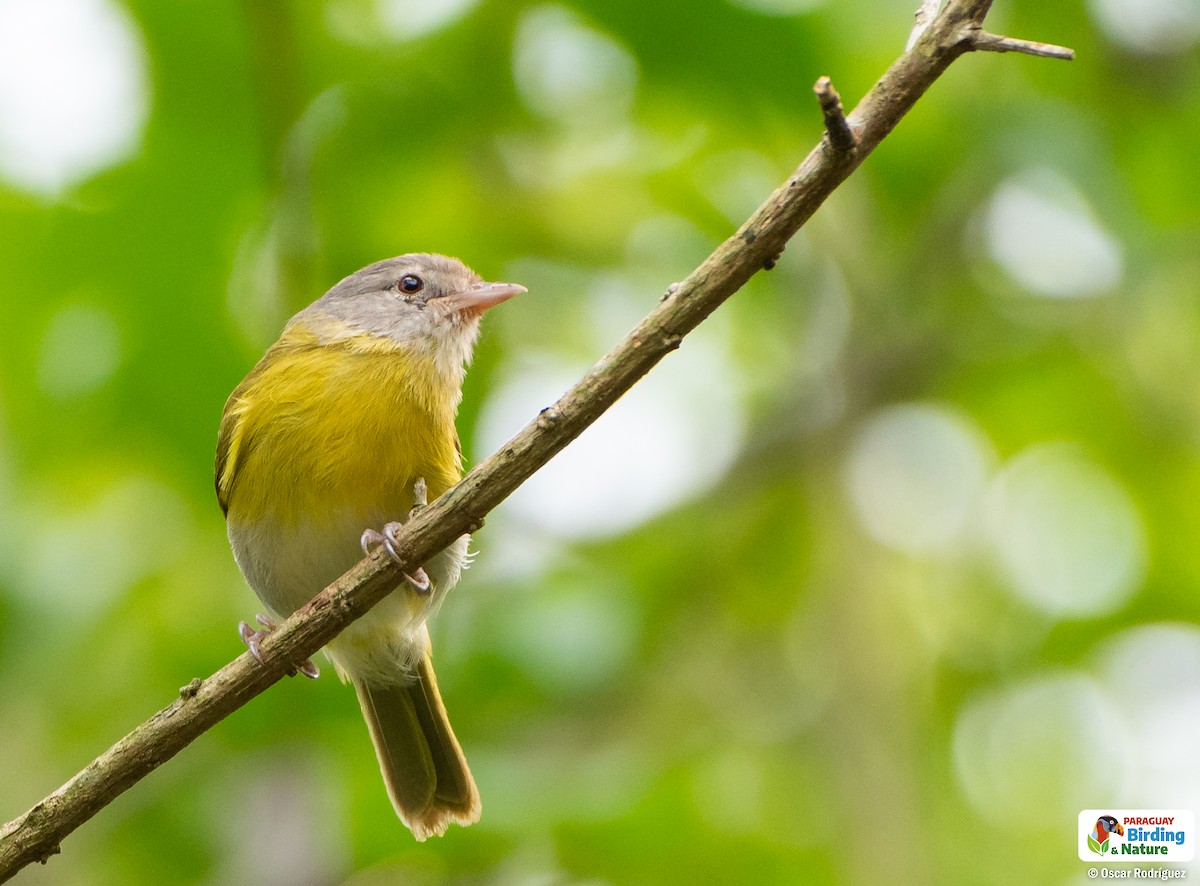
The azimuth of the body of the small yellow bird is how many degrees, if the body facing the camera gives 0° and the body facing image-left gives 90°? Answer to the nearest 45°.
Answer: approximately 0°
